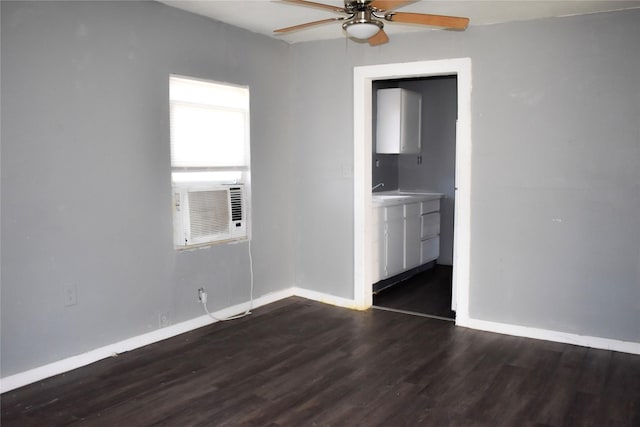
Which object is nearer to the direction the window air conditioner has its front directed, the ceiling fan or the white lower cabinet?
the ceiling fan

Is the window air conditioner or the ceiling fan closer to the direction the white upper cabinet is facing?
the ceiling fan

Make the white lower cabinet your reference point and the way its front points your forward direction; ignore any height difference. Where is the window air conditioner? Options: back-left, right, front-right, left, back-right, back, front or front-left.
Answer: right

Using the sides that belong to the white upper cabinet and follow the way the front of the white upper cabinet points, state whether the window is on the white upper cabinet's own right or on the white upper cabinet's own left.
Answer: on the white upper cabinet's own right

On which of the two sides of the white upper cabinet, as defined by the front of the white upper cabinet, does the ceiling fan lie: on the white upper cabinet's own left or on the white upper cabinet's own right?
on the white upper cabinet's own right

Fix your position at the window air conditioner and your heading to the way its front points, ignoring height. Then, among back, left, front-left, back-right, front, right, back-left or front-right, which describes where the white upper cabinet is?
left

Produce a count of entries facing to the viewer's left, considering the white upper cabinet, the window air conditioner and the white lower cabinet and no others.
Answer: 0

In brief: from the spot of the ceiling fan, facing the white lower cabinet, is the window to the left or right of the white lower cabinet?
left

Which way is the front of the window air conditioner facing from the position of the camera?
facing the viewer and to the right of the viewer

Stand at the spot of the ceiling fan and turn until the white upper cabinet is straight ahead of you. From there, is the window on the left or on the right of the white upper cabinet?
left
